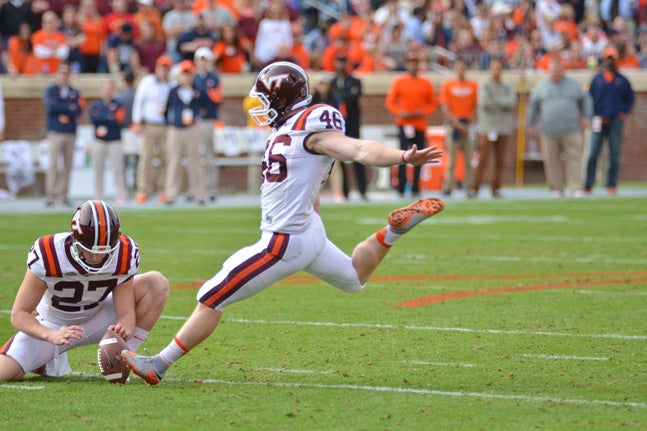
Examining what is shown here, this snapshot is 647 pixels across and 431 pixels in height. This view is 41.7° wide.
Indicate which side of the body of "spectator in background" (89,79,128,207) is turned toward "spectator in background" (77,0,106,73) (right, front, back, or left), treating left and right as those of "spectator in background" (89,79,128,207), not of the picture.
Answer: back

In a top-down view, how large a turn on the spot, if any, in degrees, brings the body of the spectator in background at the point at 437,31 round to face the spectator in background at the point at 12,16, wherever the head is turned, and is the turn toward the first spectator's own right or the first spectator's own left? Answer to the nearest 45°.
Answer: approximately 45° to the first spectator's own right

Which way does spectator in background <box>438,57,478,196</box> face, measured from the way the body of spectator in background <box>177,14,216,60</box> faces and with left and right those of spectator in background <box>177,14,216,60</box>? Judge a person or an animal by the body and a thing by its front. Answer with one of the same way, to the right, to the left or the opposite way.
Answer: the same way

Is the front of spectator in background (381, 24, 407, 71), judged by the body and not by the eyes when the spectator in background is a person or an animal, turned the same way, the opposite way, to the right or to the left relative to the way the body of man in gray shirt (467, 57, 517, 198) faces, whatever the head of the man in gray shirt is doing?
the same way

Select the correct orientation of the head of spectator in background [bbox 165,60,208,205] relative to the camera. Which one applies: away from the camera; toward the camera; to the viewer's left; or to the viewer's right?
toward the camera

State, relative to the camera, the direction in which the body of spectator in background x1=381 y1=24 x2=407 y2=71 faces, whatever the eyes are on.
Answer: toward the camera

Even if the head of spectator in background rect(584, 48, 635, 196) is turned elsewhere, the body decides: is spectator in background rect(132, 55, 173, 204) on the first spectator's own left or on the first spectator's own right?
on the first spectator's own right

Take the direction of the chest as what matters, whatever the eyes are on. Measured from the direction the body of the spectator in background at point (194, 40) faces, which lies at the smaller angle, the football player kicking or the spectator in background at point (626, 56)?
the football player kicking

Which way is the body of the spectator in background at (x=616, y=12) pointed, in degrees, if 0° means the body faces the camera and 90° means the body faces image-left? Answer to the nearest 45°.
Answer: approximately 0°

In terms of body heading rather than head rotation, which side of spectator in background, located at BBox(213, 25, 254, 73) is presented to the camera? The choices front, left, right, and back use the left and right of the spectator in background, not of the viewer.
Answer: front

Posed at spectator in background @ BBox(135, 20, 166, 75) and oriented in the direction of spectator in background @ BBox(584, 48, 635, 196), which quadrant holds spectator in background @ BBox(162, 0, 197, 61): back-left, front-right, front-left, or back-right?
front-left

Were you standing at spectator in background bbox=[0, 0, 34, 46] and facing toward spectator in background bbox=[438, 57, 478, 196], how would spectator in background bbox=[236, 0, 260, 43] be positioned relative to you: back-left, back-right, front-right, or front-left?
front-left
